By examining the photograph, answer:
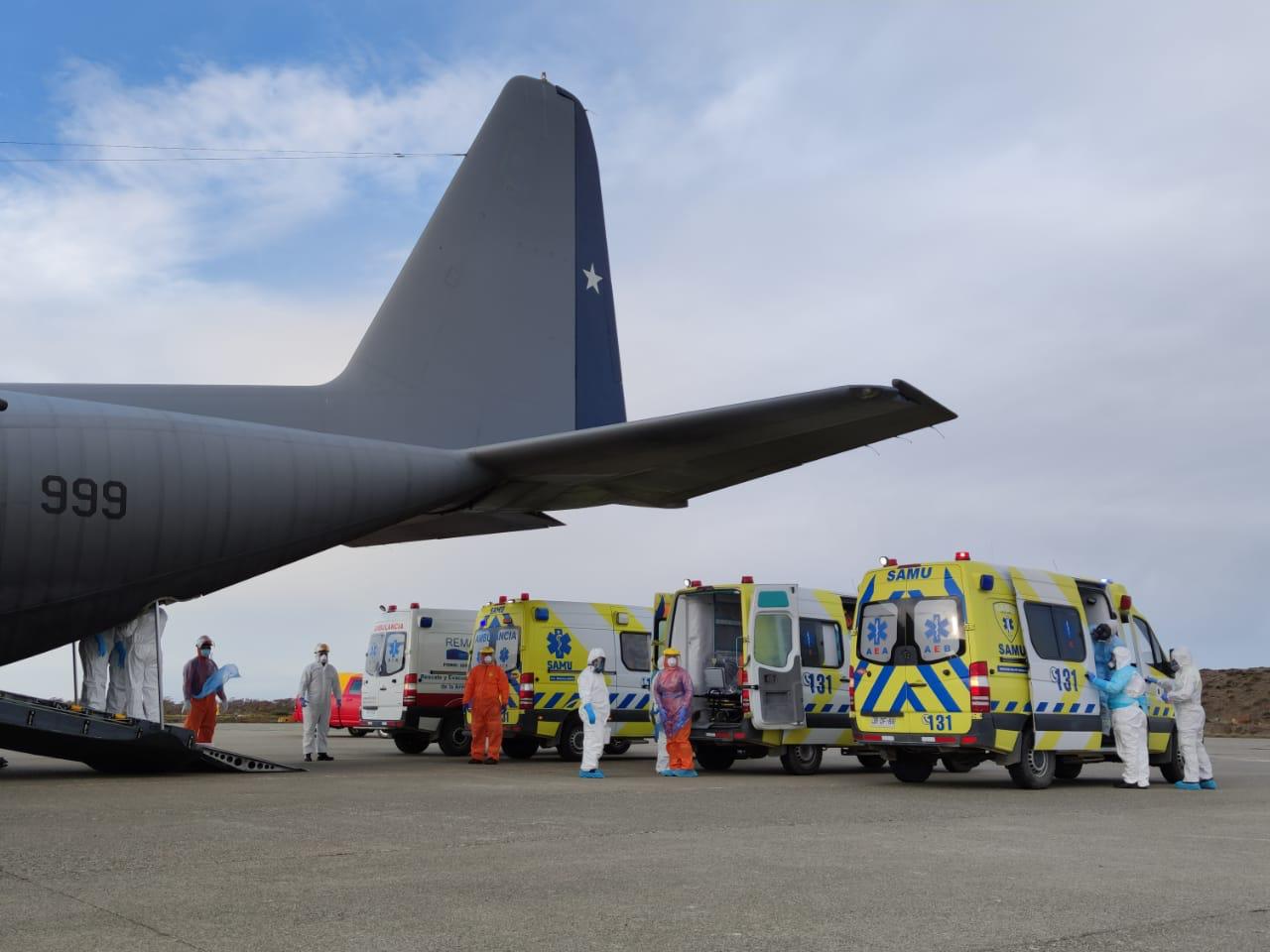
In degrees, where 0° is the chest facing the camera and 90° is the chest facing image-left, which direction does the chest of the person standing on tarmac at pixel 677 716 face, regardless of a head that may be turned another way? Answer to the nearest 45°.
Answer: approximately 0°

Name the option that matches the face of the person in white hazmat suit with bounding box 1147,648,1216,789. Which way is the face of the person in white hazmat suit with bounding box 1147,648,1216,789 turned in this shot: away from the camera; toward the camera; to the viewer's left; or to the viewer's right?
to the viewer's left

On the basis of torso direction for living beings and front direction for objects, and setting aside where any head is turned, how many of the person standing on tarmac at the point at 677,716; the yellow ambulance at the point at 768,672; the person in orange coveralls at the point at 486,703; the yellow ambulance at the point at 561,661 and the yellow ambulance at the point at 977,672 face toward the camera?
2

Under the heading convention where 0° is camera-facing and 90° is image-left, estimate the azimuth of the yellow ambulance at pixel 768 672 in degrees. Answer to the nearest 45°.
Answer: approximately 225°

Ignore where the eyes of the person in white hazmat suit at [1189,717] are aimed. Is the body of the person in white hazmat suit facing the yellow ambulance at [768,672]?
yes

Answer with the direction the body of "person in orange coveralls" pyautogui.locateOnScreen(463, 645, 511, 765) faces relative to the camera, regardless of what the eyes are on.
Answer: toward the camera

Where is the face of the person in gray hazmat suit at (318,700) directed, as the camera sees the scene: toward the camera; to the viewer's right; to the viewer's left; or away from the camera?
toward the camera

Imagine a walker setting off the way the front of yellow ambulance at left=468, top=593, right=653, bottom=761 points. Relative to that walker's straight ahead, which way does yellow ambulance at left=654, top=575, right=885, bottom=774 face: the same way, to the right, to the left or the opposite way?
the same way

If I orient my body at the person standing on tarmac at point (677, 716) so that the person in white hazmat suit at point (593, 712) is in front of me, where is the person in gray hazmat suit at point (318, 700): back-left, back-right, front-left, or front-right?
front-right

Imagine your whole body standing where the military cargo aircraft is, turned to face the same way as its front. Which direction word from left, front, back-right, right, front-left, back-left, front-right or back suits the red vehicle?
back-right

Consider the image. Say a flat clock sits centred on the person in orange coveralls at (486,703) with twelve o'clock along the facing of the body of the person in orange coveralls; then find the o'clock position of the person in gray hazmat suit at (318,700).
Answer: The person in gray hazmat suit is roughly at 4 o'clock from the person in orange coveralls.

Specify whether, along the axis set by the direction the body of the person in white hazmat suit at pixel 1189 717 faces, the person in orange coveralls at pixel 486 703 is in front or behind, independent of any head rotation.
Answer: in front

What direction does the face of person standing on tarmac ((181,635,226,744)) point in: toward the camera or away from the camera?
toward the camera

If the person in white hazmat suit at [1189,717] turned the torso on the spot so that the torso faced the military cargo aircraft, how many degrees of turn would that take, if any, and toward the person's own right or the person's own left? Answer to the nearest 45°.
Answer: approximately 45° to the person's own left

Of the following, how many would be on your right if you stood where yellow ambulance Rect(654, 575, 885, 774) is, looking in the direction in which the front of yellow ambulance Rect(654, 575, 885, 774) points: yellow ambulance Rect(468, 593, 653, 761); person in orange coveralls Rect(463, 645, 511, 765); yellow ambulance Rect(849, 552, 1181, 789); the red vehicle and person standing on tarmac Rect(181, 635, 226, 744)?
1
